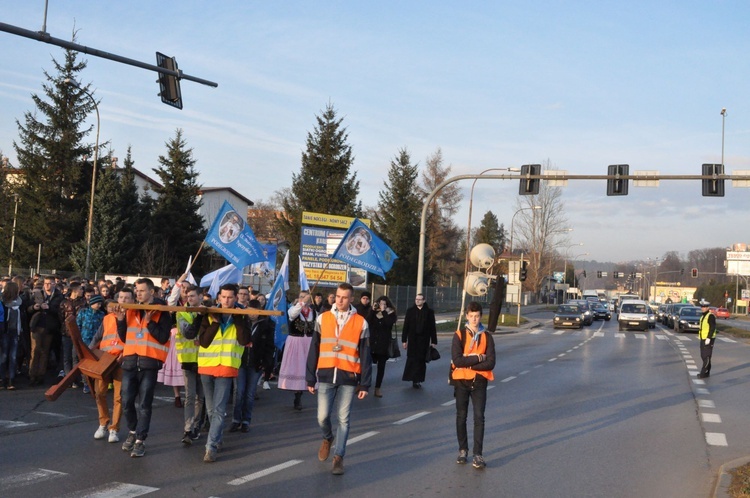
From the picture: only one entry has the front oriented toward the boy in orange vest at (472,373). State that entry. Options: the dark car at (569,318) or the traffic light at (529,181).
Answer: the dark car

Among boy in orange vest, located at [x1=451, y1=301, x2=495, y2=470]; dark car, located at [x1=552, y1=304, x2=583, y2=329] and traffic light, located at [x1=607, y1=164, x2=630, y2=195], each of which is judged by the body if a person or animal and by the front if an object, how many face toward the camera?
2
